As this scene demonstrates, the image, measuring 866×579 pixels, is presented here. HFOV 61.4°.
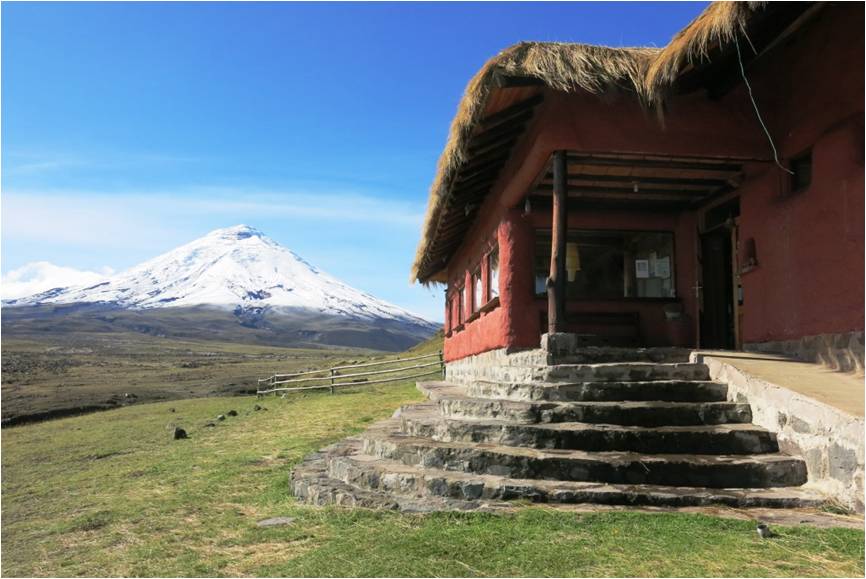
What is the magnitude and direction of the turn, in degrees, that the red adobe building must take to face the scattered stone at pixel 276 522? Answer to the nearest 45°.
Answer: approximately 45° to its right

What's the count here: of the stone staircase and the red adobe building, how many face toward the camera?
2

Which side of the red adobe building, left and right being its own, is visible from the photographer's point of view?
front

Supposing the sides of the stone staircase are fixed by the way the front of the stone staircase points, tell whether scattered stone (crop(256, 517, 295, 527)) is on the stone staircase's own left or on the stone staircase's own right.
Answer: on the stone staircase's own right

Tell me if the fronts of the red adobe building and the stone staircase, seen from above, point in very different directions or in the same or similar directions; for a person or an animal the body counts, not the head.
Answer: same or similar directions

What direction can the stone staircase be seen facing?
toward the camera
